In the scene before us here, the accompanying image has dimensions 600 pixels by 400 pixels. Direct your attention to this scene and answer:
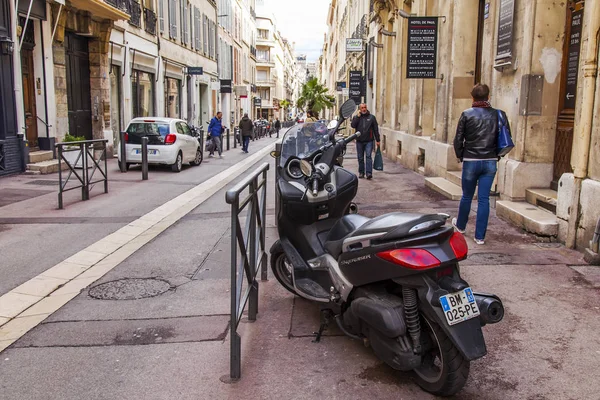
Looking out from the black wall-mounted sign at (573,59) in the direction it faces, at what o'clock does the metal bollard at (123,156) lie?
The metal bollard is roughly at 2 o'clock from the black wall-mounted sign.

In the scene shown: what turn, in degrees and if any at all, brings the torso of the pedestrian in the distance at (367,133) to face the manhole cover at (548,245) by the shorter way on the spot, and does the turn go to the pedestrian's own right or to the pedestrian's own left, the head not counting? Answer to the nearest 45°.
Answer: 0° — they already face it

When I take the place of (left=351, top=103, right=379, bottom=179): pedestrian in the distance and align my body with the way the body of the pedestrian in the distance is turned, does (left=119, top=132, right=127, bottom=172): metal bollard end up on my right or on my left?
on my right

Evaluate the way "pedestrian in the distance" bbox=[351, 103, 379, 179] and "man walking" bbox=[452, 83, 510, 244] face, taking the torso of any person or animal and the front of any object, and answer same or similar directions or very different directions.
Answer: very different directions

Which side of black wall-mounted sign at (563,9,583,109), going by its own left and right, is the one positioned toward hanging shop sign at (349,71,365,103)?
right

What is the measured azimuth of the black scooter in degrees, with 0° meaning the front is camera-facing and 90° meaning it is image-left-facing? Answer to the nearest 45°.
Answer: approximately 135°

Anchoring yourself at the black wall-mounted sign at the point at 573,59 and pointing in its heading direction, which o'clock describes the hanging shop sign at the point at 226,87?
The hanging shop sign is roughly at 3 o'clock from the black wall-mounted sign.

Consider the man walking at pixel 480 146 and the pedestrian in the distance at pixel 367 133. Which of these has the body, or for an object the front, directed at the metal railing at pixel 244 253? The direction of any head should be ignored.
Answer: the pedestrian in the distance

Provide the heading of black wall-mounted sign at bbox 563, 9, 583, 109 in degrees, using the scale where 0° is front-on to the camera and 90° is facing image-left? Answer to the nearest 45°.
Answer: approximately 45°

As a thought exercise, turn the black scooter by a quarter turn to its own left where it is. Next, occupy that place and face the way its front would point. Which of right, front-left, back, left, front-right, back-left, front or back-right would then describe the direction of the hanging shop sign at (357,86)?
back-right

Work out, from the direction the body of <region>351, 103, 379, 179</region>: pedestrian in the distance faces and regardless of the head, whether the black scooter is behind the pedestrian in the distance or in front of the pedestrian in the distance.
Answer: in front

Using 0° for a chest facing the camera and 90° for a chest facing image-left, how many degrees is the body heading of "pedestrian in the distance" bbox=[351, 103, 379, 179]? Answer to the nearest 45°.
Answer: approximately 0°

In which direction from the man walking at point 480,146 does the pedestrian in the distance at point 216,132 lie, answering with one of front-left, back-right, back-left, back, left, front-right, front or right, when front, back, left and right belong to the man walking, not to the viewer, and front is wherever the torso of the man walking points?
front-left

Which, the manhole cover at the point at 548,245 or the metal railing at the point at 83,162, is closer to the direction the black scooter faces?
the metal railing

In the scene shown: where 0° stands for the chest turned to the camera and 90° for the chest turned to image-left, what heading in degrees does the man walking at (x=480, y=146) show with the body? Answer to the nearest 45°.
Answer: approximately 180°

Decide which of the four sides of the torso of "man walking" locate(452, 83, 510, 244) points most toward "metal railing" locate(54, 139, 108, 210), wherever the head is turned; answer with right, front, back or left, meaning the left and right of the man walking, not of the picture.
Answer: left

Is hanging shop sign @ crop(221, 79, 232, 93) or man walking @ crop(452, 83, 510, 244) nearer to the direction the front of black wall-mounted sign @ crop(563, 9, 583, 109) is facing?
the man walking

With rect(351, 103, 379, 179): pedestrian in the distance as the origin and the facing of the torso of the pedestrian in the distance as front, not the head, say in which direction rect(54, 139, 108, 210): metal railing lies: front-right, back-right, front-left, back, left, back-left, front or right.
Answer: front-right
